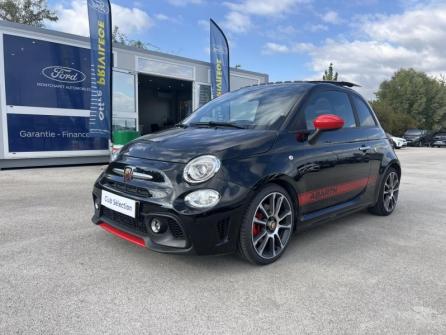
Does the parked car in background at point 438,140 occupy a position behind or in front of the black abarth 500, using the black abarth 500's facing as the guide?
behind

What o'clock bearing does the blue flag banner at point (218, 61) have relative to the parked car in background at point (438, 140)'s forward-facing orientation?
The blue flag banner is roughly at 11 o'clock from the parked car in background.

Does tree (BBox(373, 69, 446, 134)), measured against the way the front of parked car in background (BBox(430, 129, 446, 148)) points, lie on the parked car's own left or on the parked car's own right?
on the parked car's own right

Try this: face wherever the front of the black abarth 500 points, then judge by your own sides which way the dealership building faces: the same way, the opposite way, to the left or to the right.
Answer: to the left

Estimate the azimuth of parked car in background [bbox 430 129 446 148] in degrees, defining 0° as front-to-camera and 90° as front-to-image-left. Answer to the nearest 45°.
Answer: approximately 45°

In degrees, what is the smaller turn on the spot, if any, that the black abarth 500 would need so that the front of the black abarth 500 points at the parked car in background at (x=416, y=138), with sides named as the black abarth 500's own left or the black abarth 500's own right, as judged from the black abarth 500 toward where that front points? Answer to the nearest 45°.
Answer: approximately 180°

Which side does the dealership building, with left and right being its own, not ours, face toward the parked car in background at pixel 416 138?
left

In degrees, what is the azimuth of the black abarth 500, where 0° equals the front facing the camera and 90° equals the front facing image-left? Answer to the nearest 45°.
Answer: approximately 45°

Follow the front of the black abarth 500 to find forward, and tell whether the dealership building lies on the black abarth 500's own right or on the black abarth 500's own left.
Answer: on the black abarth 500's own right

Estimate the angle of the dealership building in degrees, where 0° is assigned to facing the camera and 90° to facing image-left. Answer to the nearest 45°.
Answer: approximately 315°
